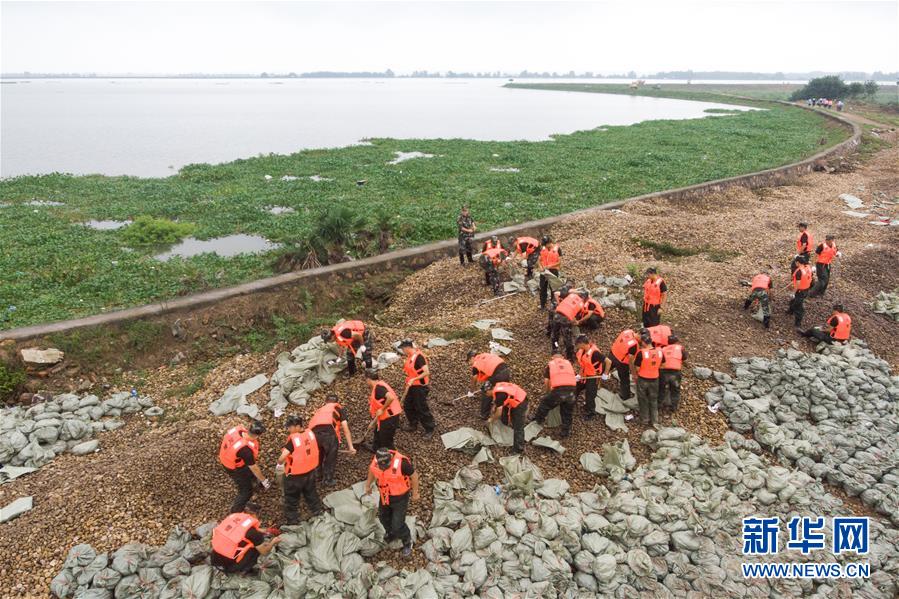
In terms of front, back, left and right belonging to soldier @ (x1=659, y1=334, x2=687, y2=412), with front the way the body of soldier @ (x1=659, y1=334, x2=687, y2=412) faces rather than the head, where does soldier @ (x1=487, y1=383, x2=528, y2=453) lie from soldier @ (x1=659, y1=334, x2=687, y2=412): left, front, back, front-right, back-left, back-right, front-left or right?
back-left

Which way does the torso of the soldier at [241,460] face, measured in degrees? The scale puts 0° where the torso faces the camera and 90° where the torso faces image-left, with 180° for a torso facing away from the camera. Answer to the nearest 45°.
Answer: approximately 270°

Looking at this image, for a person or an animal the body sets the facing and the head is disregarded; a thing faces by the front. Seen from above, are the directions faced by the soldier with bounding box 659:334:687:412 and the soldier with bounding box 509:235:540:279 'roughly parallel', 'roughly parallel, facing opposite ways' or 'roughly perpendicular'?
roughly perpendicular

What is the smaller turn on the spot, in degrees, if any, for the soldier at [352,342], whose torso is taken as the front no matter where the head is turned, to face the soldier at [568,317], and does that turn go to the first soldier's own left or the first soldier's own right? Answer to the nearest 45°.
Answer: approximately 135° to the first soldier's own left

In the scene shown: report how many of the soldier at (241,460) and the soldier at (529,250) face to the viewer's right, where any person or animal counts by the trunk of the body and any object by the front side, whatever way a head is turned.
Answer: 1

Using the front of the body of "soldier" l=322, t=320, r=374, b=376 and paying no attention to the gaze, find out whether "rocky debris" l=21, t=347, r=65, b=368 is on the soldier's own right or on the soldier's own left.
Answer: on the soldier's own right

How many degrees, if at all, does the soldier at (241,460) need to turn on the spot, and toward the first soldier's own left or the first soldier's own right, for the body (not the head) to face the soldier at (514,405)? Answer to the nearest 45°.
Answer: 0° — they already face them

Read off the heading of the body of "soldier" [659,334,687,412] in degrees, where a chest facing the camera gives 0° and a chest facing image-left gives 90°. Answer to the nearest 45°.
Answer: approximately 180°

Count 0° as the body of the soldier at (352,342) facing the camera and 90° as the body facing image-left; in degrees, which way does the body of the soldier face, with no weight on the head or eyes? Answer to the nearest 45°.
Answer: approximately 45°

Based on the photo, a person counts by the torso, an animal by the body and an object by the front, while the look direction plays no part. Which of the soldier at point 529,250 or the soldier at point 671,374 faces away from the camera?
the soldier at point 671,374
